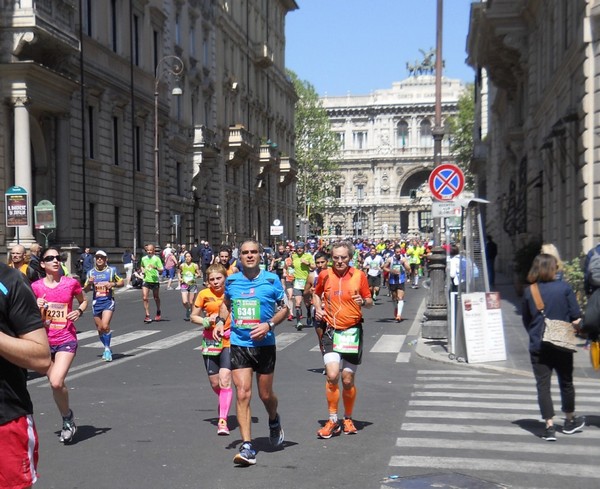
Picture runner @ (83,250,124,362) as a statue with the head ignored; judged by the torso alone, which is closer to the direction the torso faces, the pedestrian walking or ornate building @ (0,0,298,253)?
the pedestrian walking

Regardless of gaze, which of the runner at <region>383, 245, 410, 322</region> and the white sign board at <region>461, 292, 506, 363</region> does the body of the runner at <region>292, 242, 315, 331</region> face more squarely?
the white sign board

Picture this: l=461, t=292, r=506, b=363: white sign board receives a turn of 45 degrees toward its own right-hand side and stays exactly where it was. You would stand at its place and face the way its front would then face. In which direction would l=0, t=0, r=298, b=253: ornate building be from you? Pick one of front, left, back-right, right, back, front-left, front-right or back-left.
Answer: right

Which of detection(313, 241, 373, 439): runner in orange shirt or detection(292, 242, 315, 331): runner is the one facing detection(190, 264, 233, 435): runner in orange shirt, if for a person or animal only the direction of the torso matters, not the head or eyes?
the runner

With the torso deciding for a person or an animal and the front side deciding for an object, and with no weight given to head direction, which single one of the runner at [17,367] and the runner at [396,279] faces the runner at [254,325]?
the runner at [396,279]
